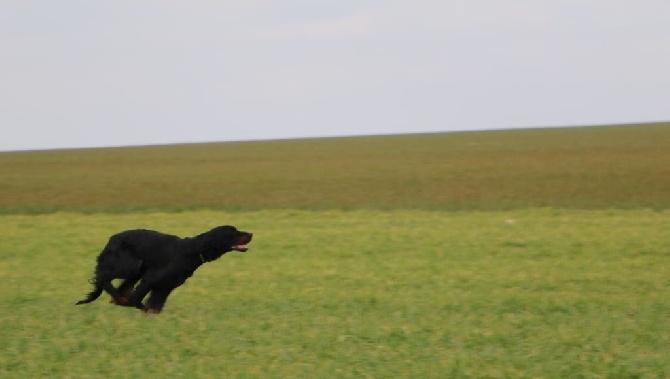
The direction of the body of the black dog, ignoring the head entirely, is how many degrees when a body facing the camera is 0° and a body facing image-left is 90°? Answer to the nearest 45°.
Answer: approximately 270°
